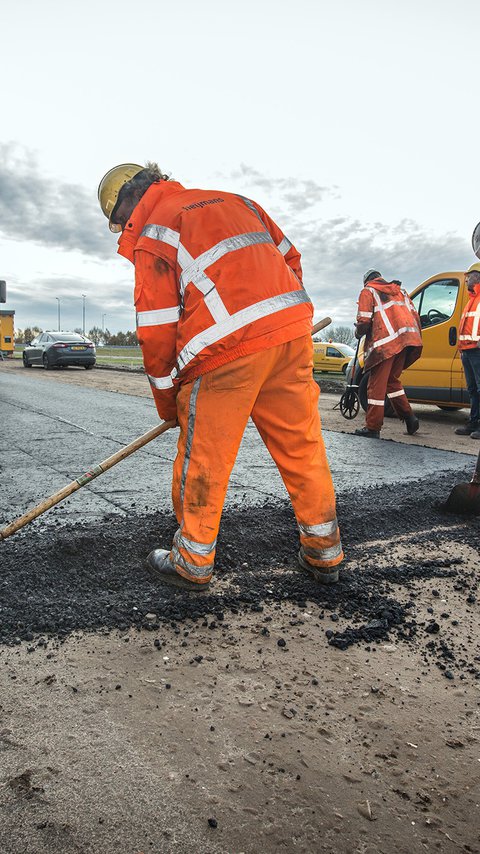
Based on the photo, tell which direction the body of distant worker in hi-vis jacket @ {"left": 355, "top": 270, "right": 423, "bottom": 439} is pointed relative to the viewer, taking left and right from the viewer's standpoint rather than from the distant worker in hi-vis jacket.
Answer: facing away from the viewer and to the left of the viewer

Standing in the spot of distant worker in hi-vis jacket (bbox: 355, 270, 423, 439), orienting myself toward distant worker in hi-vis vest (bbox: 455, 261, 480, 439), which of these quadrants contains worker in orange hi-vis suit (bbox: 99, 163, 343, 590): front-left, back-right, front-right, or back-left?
back-right

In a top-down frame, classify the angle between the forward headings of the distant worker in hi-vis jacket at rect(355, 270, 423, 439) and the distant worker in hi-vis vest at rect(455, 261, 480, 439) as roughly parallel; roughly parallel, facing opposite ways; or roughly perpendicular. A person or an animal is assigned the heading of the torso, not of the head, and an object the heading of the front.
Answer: roughly perpendicular

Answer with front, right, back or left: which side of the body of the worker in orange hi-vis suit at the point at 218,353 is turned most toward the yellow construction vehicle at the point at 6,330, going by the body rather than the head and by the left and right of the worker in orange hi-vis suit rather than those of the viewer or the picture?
front

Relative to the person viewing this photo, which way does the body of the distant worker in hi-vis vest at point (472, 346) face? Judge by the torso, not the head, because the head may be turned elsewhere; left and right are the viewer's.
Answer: facing the viewer and to the left of the viewer

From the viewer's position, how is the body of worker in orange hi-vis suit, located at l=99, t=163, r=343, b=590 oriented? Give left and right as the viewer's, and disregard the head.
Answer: facing away from the viewer and to the left of the viewer

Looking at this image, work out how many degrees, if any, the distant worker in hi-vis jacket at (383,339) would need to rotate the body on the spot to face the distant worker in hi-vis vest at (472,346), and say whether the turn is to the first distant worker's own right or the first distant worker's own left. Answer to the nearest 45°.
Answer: approximately 90° to the first distant worker's own right

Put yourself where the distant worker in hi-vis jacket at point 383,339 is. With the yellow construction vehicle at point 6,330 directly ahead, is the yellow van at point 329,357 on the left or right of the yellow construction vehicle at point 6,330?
right

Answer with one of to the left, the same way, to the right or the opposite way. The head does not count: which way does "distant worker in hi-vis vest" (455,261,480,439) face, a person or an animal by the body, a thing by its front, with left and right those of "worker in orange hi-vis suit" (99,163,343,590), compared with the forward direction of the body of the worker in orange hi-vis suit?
to the left

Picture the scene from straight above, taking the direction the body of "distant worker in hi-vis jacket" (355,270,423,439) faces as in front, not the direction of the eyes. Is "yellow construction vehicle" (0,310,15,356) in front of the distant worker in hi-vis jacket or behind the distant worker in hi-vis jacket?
in front

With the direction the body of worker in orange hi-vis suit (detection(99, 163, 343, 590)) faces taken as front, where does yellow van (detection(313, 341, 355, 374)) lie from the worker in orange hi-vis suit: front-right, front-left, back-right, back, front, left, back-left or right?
front-right
